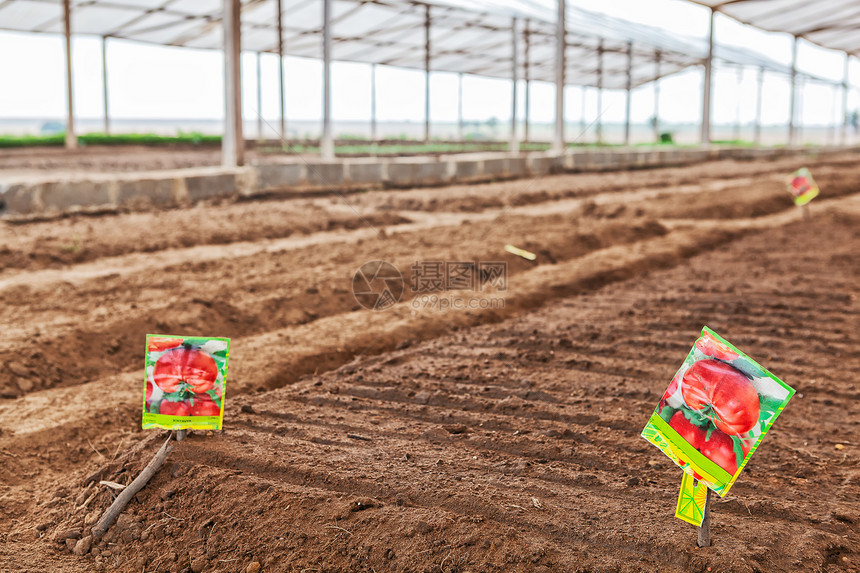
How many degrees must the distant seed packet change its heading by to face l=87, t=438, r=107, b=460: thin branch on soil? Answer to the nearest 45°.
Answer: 0° — it already faces it

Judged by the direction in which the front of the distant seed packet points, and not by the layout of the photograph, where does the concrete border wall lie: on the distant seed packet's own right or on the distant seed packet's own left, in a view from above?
on the distant seed packet's own right

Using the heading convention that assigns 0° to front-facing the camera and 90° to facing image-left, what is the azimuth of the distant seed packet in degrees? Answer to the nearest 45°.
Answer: approximately 0°

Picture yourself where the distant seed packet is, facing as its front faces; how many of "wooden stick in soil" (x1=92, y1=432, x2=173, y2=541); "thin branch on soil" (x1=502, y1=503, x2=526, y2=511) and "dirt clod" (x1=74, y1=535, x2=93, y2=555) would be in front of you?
3

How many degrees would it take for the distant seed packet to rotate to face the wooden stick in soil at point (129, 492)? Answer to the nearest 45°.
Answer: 0° — it already faces it

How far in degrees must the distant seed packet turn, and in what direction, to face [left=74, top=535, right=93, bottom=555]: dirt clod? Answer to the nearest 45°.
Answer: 0° — it already faces it
